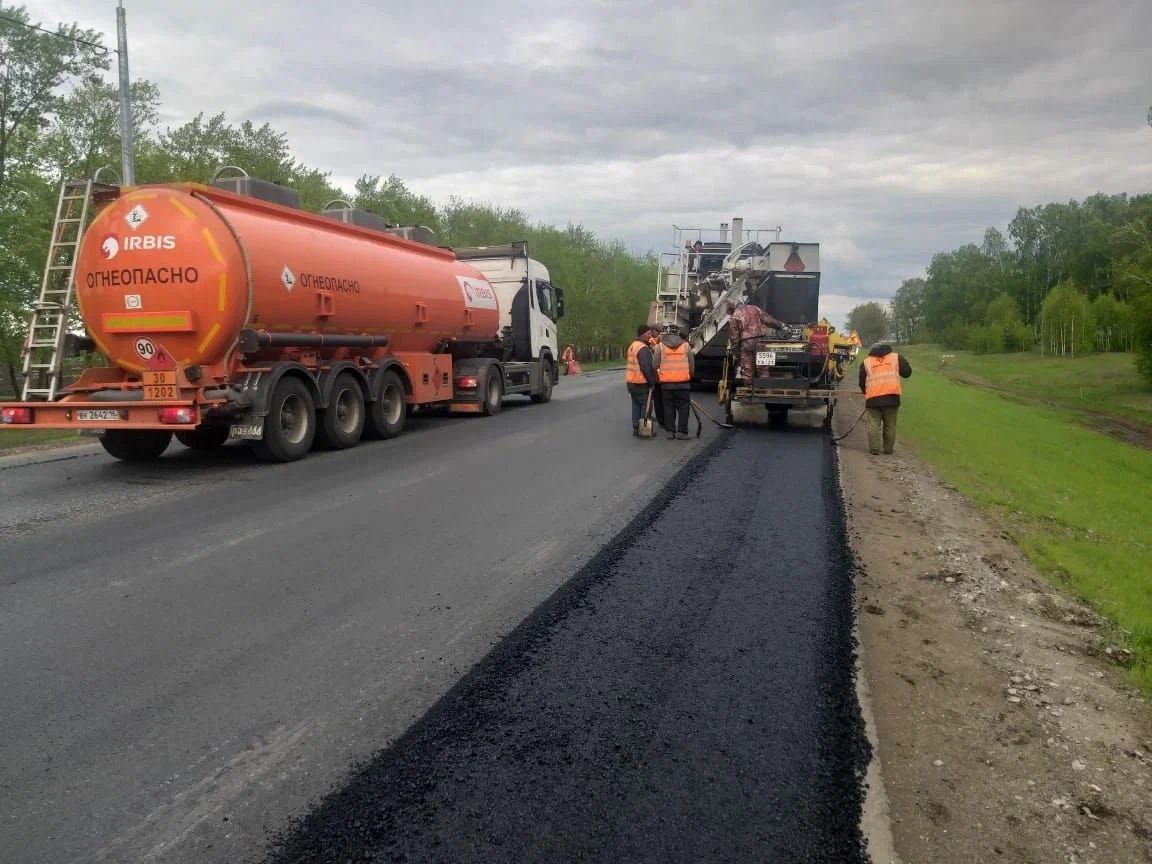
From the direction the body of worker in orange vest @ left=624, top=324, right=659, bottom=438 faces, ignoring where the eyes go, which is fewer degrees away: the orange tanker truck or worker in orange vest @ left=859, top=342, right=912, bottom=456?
the worker in orange vest

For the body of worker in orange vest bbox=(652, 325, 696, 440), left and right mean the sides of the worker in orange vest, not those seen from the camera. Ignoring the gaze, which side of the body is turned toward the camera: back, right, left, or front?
back

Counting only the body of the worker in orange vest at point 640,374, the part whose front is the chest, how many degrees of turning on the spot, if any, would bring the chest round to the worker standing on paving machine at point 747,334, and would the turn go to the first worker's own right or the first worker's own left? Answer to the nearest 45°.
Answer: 0° — they already face them

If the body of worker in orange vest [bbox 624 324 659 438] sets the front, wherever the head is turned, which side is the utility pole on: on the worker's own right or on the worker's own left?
on the worker's own left

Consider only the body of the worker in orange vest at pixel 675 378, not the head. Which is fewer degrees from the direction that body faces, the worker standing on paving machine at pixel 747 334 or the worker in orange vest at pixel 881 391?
the worker standing on paving machine

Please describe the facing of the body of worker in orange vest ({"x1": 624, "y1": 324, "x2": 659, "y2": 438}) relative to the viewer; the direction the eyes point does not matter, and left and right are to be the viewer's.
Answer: facing away from the viewer and to the right of the viewer

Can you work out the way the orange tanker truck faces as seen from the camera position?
facing away from the viewer and to the right of the viewer
